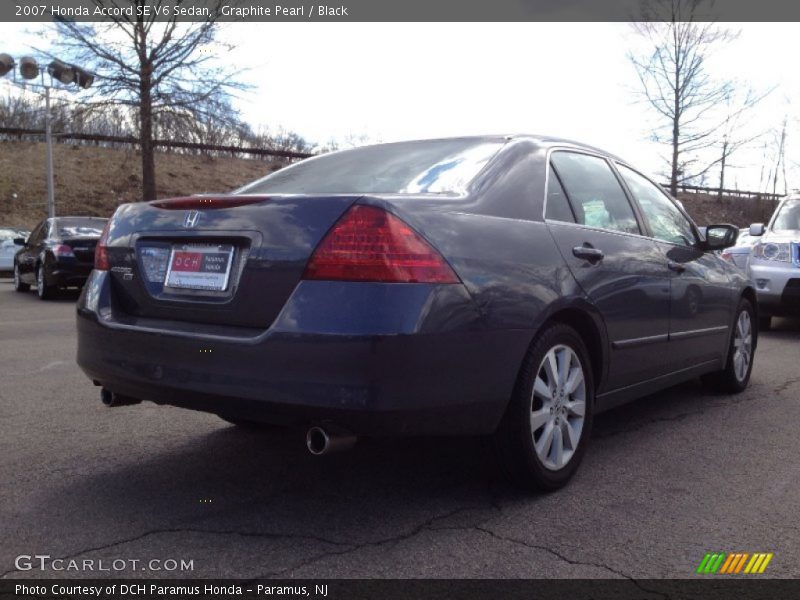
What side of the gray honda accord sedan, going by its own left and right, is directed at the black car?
left

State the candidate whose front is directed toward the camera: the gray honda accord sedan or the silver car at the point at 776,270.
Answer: the silver car

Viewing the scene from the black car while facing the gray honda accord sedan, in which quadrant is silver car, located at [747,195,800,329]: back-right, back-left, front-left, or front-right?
front-left

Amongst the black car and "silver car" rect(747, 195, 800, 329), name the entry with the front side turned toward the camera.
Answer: the silver car

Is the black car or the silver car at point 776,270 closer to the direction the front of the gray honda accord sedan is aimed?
the silver car

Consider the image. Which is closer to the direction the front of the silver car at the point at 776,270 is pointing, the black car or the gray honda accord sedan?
the gray honda accord sedan

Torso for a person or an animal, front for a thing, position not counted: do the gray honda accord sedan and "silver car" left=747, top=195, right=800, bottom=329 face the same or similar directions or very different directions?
very different directions

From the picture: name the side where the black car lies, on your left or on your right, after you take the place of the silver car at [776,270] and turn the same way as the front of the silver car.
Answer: on your right

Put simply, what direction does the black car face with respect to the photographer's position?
facing away from the viewer and to the left of the viewer

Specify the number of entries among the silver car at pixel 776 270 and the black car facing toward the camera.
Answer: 1

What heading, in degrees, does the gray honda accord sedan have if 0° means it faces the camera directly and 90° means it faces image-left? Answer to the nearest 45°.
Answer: approximately 225°

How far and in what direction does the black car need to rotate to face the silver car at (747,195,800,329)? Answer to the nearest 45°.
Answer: approximately 180°

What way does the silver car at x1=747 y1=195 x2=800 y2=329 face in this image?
toward the camera

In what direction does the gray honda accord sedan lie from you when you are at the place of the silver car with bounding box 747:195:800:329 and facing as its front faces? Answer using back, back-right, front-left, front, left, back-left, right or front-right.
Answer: front

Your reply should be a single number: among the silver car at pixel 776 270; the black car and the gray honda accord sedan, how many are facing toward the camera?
1

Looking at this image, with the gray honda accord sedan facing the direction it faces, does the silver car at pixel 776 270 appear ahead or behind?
ahead

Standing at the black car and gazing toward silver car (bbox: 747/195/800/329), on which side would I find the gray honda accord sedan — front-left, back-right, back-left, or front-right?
front-right
